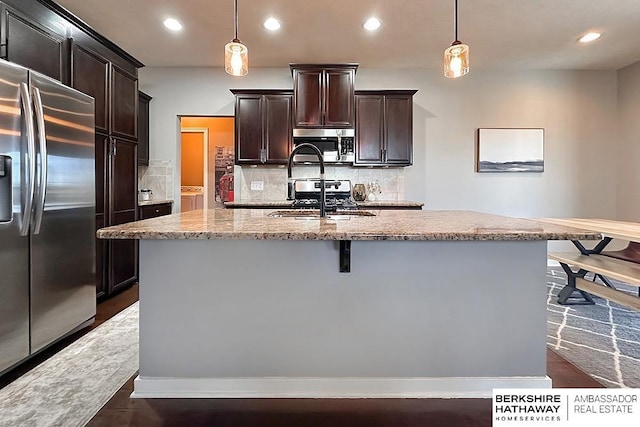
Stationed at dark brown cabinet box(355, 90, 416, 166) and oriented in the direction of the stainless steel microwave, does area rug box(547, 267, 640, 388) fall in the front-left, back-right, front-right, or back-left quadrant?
back-left

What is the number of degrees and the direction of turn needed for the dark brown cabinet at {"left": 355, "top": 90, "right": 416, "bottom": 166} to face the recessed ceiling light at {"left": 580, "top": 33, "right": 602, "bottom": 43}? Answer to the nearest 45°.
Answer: approximately 90° to its left

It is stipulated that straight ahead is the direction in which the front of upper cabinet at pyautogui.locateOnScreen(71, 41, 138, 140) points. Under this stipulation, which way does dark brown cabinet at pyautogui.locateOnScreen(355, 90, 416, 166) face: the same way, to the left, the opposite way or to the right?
to the right

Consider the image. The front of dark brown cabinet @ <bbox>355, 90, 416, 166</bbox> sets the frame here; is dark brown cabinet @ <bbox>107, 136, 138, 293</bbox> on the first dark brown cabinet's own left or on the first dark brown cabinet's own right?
on the first dark brown cabinet's own right

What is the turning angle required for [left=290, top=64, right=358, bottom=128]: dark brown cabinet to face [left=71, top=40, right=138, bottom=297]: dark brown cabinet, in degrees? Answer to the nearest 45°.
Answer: approximately 45° to its right

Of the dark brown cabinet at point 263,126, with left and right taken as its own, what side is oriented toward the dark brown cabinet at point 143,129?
right

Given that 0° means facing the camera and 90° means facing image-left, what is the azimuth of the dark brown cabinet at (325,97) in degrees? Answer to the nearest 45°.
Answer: approximately 0°
